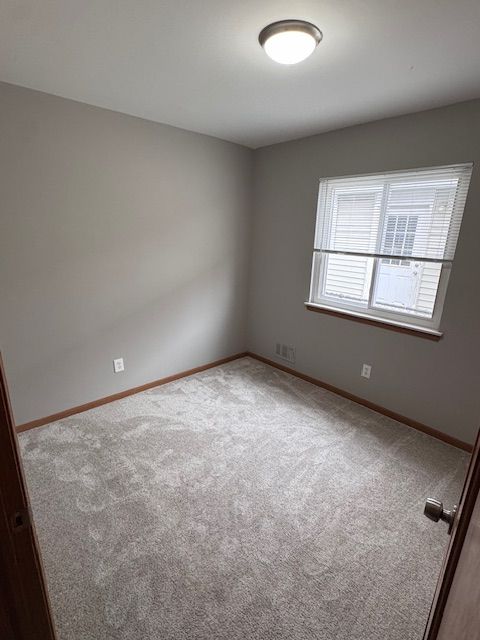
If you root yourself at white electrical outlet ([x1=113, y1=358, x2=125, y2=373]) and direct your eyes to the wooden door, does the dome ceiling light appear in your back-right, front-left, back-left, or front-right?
front-left

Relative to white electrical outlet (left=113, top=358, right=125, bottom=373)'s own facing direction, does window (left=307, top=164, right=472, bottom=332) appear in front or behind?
in front

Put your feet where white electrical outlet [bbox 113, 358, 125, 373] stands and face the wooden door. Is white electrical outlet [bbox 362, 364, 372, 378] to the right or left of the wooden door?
left

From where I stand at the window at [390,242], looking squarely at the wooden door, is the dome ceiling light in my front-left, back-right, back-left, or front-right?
front-right

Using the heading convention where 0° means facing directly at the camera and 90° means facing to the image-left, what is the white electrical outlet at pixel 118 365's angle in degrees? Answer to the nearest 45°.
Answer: approximately 315°

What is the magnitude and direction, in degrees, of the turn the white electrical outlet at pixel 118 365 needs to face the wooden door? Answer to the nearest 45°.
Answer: approximately 45° to its right

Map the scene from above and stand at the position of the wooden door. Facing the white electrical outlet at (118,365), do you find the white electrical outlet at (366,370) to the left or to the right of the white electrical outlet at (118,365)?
right
